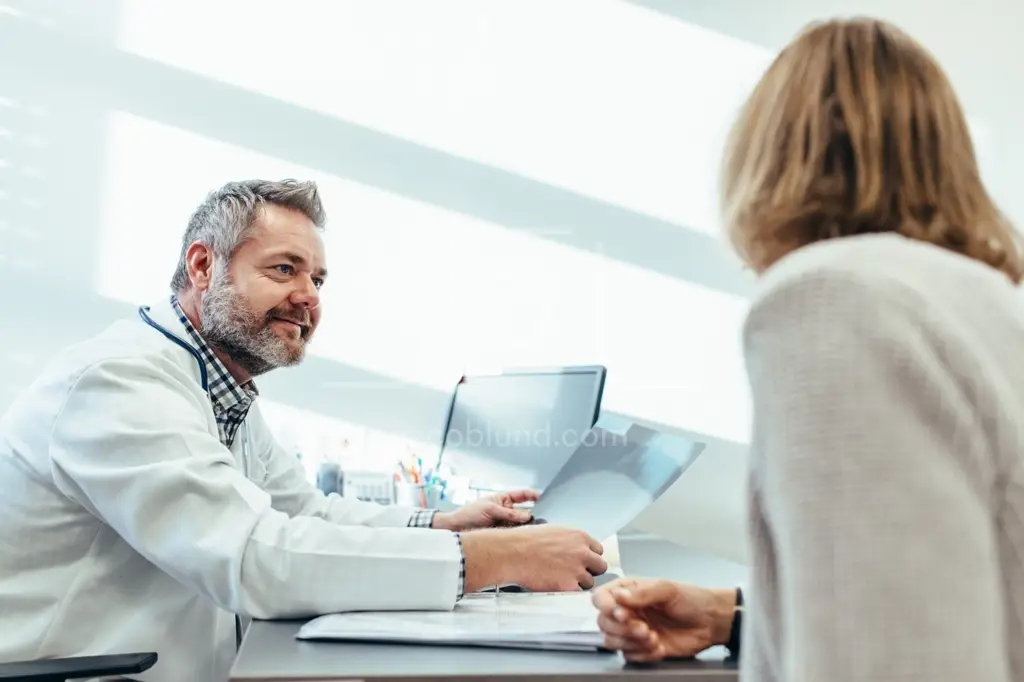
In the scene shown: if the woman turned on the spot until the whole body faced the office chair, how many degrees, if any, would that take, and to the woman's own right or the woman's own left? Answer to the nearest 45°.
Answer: approximately 45° to the woman's own left

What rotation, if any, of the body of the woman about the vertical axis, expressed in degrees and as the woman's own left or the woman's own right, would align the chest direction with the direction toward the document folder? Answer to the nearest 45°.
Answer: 0° — they already face it

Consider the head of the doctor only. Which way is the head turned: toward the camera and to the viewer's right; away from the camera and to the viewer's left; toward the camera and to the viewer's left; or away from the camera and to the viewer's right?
toward the camera and to the viewer's right

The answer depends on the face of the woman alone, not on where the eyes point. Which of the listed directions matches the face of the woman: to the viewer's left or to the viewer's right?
to the viewer's left

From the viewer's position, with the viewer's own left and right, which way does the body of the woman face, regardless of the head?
facing away from the viewer and to the left of the viewer

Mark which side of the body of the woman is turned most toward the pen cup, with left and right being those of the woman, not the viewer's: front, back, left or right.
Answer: front

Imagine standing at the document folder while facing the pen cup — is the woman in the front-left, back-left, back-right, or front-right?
back-right
